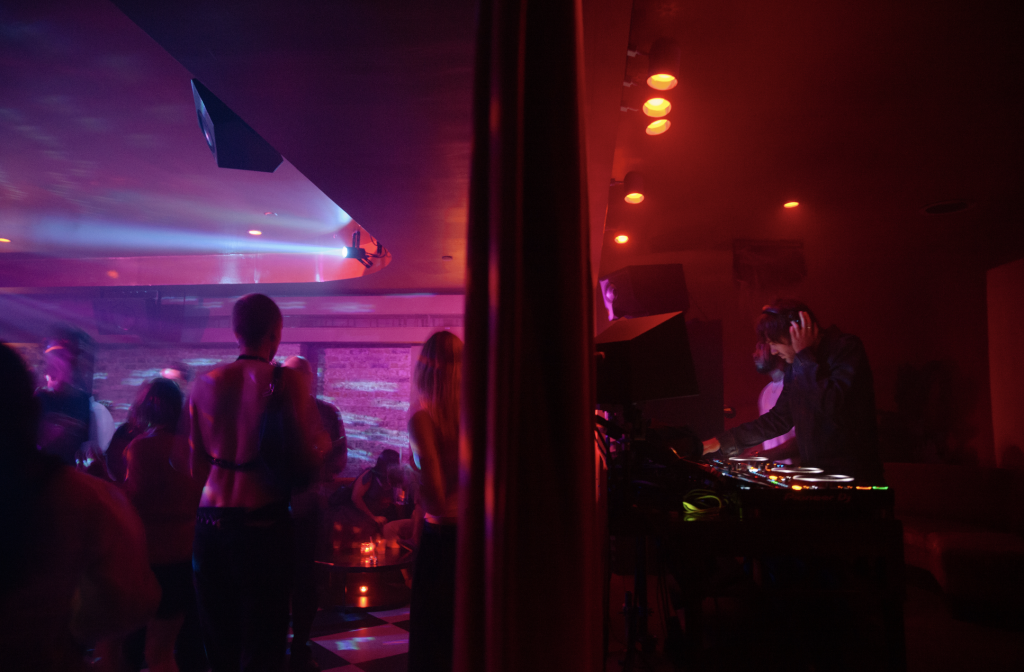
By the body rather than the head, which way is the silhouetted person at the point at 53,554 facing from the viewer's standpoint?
away from the camera

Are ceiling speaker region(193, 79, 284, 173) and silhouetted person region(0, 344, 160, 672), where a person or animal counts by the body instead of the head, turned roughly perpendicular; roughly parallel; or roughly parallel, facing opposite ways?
roughly perpendicular

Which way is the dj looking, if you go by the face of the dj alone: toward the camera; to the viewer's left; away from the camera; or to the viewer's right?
to the viewer's left

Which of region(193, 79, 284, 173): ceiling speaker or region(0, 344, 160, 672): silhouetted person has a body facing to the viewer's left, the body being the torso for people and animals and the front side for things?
the ceiling speaker

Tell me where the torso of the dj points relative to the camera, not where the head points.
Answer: to the viewer's left

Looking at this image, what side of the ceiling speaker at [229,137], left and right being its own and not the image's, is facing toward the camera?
left
